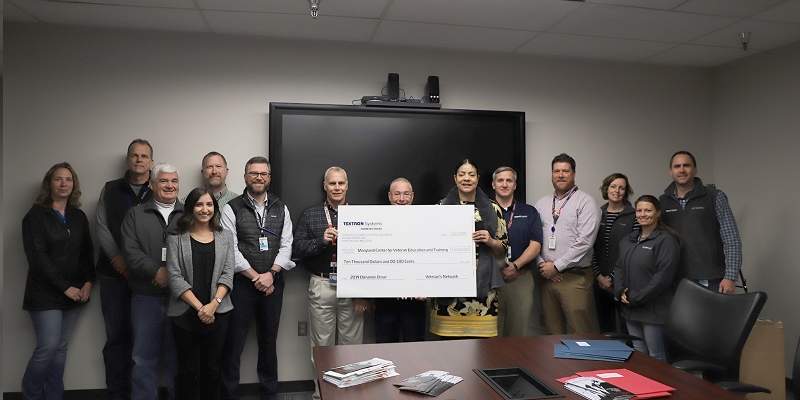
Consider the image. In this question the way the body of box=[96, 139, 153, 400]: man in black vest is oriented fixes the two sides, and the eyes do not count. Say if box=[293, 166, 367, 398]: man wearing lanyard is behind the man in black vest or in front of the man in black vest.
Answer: in front

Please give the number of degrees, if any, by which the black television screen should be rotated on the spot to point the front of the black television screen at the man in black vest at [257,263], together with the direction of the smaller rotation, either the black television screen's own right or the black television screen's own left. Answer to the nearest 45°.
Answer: approximately 45° to the black television screen's own right
